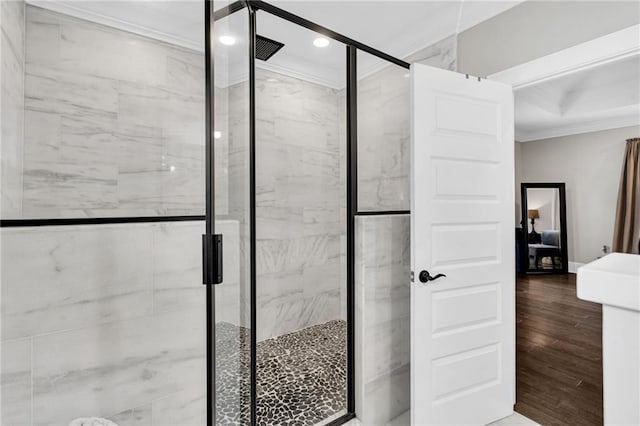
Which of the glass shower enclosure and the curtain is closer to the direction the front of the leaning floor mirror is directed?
the glass shower enclosure

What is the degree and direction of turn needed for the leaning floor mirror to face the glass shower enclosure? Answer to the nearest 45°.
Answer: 0° — it already faces it

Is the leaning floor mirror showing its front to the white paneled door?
yes

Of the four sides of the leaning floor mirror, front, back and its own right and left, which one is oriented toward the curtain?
left

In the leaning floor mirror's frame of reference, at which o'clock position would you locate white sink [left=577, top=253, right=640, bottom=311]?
The white sink is roughly at 12 o'clock from the leaning floor mirror.

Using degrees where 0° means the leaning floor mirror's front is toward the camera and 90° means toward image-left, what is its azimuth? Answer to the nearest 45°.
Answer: approximately 0°

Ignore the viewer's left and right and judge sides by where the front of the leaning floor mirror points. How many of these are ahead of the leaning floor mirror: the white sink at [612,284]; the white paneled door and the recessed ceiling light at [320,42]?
3

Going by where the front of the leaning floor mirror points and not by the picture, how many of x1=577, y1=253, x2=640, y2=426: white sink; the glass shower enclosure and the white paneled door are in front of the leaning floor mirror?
3
